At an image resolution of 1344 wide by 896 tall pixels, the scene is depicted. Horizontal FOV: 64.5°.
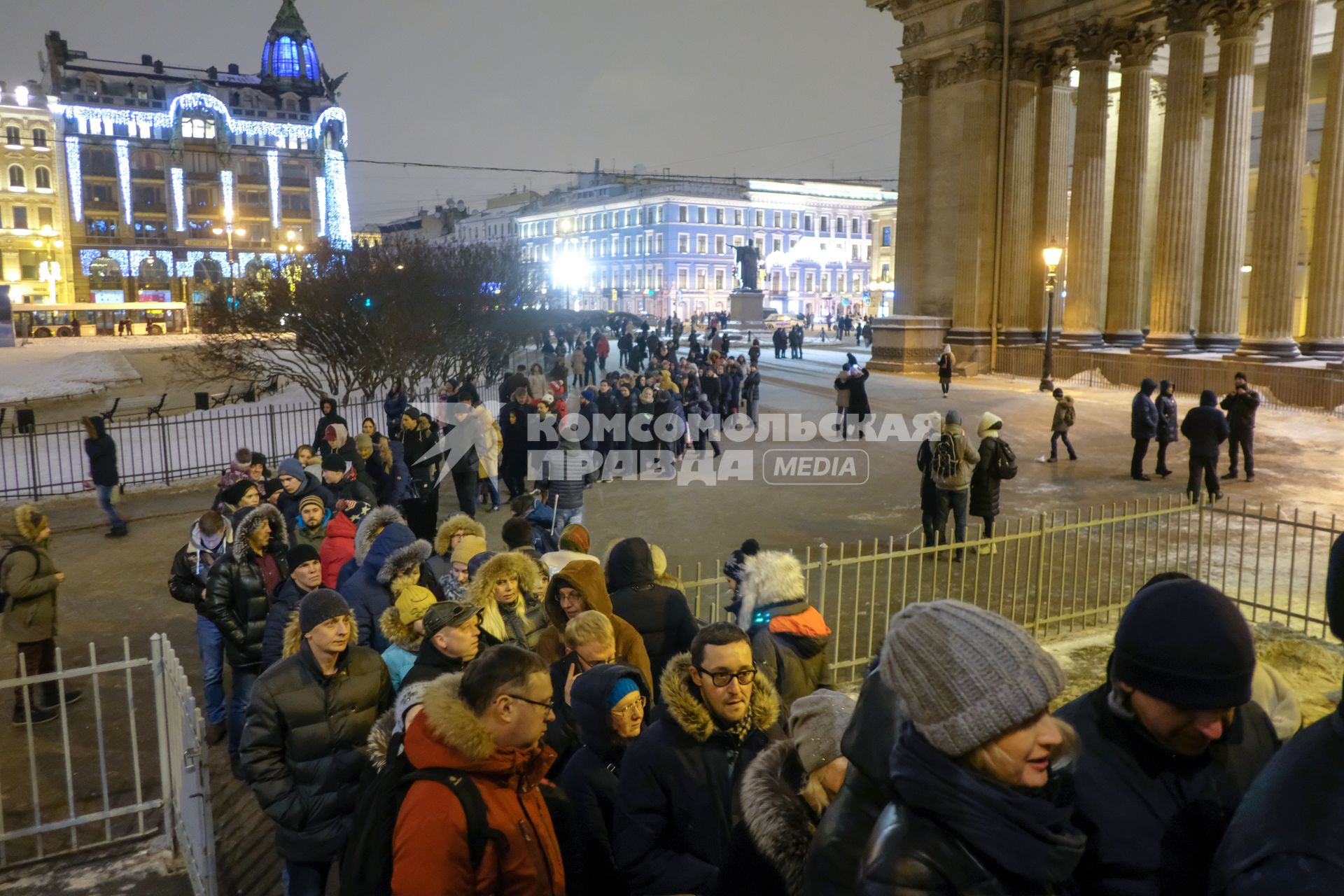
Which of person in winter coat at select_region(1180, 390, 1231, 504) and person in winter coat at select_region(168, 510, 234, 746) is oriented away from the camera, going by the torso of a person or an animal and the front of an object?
person in winter coat at select_region(1180, 390, 1231, 504)

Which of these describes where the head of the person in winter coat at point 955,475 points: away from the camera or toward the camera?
away from the camera

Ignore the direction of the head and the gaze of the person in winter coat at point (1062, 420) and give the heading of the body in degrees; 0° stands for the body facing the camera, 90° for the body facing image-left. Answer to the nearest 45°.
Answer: approximately 90°

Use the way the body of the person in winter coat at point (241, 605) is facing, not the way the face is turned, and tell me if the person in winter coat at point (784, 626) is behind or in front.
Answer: in front

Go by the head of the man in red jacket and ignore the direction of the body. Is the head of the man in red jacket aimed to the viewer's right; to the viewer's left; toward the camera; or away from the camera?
to the viewer's right

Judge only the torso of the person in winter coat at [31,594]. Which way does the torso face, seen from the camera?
to the viewer's right

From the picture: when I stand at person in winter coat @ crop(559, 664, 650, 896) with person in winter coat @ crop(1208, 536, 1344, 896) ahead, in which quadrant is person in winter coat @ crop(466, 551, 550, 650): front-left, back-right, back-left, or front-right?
back-left

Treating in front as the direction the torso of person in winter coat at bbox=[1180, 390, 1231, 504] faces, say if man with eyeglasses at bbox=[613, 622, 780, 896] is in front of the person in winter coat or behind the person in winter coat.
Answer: behind

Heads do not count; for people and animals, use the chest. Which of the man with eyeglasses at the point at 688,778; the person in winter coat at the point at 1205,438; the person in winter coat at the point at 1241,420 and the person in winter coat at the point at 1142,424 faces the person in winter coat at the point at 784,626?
the person in winter coat at the point at 1241,420

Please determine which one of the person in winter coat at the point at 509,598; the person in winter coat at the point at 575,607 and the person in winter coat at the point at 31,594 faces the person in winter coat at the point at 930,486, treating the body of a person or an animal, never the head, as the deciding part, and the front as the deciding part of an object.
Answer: the person in winter coat at the point at 31,594
